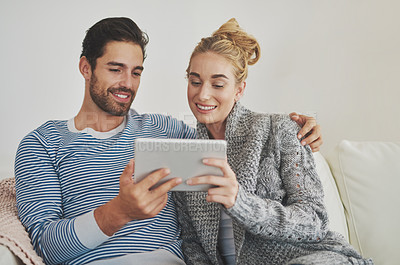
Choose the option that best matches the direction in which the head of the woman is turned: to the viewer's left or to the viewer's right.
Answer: to the viewer's left

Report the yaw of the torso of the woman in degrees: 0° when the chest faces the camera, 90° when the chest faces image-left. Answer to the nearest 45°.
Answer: approximately 45°

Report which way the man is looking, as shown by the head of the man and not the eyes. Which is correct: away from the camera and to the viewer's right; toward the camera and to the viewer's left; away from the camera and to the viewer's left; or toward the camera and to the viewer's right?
toward the camera and to the viewer's right
